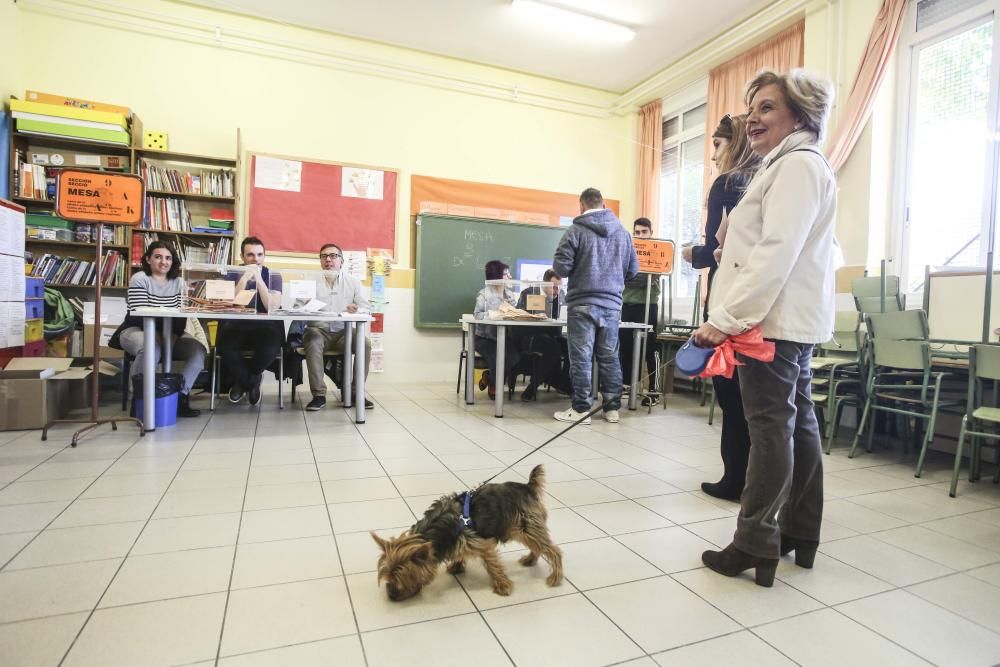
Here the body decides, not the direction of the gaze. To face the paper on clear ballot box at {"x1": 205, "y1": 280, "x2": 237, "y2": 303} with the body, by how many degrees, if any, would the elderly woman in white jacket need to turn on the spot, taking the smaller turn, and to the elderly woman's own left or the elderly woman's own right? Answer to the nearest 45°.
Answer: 0° — they already face it

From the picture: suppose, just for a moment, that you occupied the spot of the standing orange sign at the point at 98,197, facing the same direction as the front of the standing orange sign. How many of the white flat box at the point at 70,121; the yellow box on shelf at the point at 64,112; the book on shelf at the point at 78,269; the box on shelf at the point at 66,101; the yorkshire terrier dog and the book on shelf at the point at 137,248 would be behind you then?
5

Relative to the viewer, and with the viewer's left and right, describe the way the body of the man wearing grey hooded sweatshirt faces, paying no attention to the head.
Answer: facing away from the viewer and to the left of the viewer

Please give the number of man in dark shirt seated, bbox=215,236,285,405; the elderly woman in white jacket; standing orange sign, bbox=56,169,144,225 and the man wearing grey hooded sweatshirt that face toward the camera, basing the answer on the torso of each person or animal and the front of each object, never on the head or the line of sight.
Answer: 2

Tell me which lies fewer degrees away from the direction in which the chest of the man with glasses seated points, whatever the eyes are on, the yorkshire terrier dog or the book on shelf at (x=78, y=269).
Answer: the yorkshire terrier dog

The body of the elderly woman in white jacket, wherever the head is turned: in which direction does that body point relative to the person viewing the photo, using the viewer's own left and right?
facing to the left of the viewer

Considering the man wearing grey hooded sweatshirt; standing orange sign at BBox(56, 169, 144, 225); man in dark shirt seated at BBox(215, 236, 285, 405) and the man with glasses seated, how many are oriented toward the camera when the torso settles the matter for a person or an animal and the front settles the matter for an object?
3

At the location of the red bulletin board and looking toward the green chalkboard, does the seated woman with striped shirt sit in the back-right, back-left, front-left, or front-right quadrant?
back-right

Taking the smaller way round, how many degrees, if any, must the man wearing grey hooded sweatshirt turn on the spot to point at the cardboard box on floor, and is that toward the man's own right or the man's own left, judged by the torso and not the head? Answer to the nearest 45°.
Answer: approximately 45° to the man's own left

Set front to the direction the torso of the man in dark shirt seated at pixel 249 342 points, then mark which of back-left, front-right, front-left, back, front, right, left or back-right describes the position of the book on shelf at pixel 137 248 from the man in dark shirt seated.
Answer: back-right
